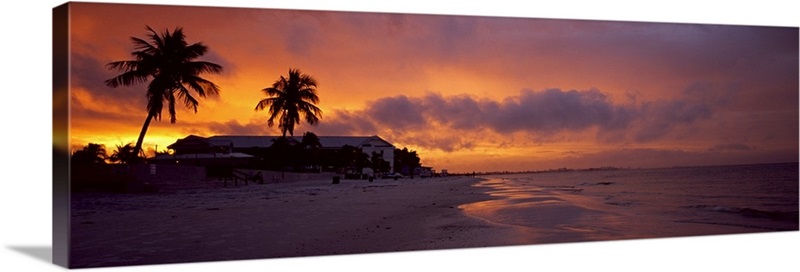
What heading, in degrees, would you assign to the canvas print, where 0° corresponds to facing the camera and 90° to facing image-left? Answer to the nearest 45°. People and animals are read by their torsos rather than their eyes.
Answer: approximately 315°
